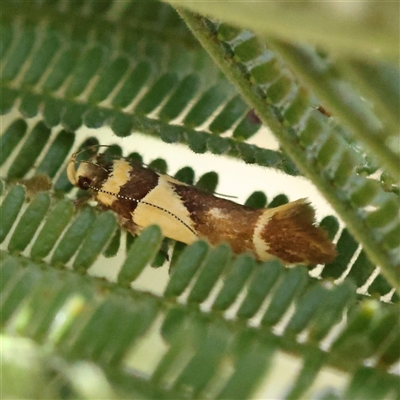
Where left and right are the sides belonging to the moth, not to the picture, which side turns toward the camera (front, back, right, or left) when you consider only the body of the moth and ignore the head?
left
